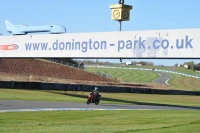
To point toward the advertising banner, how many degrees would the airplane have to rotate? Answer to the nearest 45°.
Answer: approximately 45° to its right

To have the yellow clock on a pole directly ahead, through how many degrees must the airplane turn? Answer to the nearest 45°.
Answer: approximately 45° to its right

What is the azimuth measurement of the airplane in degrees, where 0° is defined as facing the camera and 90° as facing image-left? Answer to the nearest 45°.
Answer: approximately 270°
